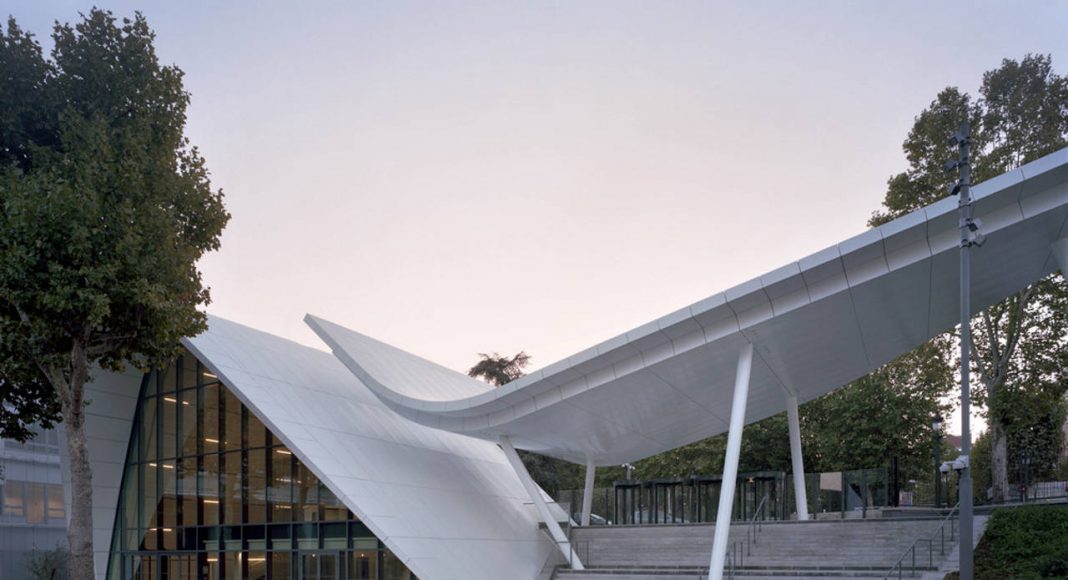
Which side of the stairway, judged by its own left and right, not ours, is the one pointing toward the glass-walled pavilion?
right

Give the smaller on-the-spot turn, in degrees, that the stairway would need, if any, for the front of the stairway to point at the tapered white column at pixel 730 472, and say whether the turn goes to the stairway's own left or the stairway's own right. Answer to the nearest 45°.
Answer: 0° — it already faces it

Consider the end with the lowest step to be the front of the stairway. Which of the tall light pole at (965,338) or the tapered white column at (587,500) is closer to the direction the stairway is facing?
the tall light pole

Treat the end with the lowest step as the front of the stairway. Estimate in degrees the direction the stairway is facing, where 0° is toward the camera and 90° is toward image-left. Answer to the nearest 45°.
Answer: approximately 0°

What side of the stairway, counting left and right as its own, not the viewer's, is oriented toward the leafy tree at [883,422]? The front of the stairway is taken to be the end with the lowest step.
back
